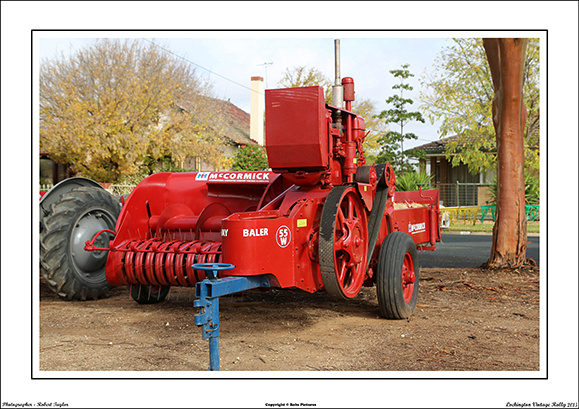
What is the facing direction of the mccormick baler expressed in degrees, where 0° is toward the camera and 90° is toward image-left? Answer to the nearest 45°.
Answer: approximately 45°

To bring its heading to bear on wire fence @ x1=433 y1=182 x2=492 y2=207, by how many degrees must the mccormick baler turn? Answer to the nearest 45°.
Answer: approximately 180°

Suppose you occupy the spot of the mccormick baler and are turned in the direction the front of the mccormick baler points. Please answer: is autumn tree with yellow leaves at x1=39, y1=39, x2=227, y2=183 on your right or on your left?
on your right

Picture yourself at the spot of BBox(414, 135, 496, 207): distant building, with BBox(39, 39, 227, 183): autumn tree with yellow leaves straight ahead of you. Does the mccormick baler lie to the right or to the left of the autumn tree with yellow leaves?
left

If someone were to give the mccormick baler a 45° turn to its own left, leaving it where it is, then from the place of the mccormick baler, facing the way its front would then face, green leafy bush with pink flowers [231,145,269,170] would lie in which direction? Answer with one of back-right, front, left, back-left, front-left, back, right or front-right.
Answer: back

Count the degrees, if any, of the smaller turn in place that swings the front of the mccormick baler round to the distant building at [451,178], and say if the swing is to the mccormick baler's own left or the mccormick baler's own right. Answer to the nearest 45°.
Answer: approximately 180°
